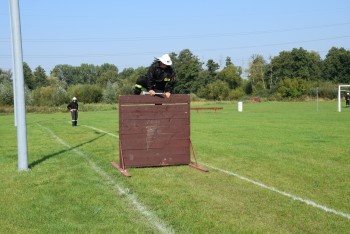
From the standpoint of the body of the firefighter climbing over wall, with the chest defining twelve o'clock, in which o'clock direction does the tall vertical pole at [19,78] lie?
The tall vertical pole is roughly at 4 o'clock from the firefighter climbing over wall.
